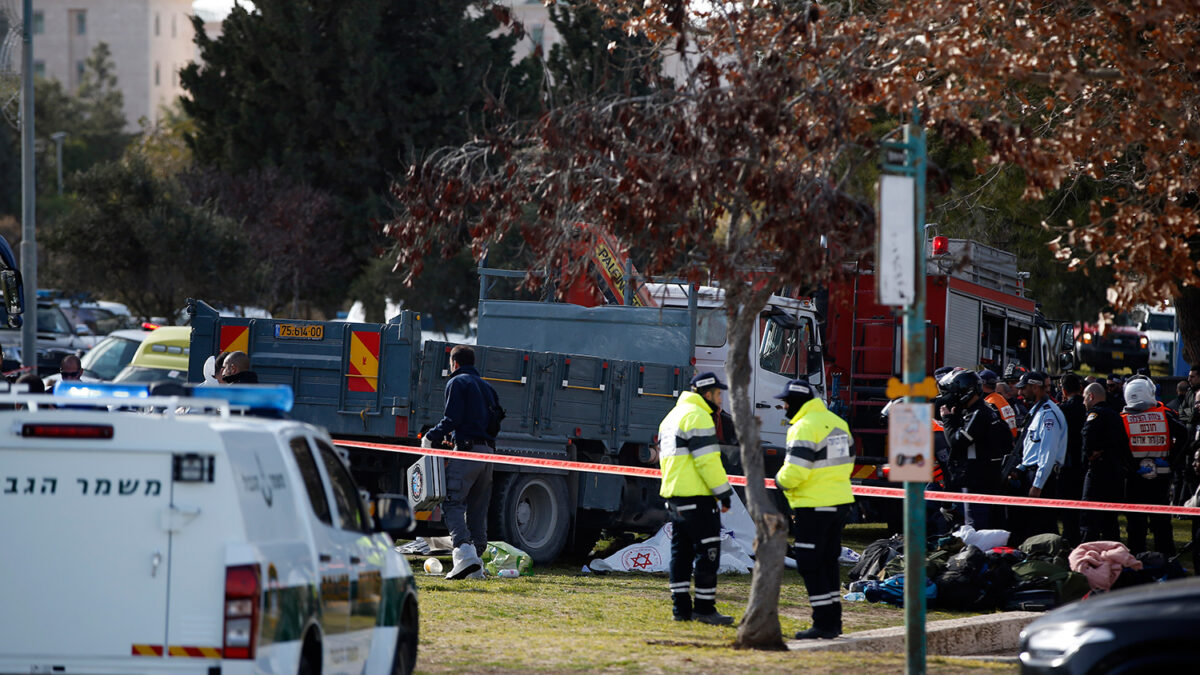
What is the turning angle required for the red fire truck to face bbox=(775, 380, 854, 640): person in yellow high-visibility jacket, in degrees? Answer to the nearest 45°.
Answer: approximately 135° to its right

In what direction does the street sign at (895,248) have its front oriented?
toward the camera

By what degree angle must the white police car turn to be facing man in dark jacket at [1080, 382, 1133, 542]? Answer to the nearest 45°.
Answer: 0° — it already faces them

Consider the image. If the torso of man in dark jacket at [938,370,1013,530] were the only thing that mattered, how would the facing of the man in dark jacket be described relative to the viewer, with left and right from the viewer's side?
facing to the left of the viewer

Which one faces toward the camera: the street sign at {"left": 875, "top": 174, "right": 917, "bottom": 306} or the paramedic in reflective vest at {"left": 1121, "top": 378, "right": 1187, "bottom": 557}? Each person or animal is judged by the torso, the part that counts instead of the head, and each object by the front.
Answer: the street sign

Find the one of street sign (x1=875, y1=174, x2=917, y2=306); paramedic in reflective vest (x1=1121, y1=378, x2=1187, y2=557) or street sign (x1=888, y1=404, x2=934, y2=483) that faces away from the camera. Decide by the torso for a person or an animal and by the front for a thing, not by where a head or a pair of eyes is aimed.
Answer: the paramedic in reflective vest

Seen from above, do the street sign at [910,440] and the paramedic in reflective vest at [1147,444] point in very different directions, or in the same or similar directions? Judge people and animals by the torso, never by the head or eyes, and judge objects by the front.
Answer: very different directions

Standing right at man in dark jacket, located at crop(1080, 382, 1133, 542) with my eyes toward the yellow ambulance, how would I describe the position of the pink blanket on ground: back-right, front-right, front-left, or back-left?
back-left

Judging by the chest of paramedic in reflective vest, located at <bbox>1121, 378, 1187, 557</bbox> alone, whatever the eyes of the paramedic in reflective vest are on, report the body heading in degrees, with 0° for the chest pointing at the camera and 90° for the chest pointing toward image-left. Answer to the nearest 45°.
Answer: approximately 180°

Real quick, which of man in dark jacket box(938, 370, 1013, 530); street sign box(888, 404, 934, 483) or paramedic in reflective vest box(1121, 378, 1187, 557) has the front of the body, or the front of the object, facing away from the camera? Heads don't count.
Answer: the paramedic in reflective vest
